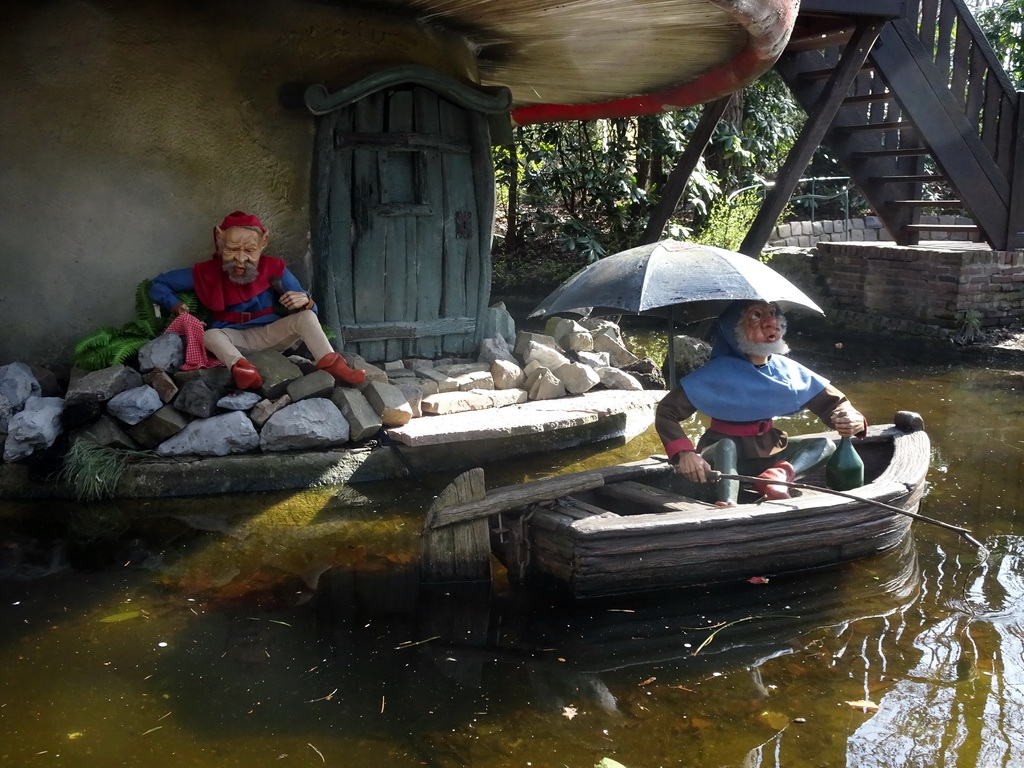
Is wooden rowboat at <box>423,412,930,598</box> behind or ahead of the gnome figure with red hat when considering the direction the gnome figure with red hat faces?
ahead

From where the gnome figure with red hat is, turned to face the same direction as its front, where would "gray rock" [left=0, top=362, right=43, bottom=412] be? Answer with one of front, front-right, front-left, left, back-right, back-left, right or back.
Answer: right

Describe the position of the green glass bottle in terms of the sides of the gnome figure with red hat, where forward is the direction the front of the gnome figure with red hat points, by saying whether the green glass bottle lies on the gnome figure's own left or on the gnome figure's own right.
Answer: on the gnome figure's own left

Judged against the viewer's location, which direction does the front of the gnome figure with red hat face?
facing the viewer

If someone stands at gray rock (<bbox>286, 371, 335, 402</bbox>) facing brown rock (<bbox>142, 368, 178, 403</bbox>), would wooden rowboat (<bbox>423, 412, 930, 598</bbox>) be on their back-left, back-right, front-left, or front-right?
back-left

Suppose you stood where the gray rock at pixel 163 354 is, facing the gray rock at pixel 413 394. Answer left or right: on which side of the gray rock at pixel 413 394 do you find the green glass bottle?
right

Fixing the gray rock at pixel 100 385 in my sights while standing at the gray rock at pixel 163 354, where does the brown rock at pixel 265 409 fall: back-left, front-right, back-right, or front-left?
back-left

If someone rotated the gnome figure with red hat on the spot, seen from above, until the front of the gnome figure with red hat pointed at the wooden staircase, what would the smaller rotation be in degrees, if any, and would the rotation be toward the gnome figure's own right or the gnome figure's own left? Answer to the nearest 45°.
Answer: approximately 90° to the gnome figure's own left

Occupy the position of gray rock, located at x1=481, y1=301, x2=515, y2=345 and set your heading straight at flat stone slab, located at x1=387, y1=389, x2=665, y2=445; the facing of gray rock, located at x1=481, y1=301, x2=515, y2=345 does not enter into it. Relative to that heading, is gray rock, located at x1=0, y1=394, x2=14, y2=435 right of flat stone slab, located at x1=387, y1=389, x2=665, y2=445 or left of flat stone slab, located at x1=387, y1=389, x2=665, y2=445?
right

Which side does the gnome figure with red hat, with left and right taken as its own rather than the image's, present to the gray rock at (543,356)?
left

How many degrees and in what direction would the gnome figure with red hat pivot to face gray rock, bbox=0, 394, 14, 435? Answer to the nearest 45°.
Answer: approximately 90° to its right

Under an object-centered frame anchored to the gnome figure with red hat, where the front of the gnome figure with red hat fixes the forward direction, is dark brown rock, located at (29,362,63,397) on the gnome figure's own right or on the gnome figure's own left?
on the gnome figure's own right

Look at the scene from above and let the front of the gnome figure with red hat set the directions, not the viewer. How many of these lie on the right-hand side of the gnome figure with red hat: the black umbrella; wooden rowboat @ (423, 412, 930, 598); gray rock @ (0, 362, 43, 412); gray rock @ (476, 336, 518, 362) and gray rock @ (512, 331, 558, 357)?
1

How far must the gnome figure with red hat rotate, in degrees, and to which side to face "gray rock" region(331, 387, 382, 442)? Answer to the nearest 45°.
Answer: approximately 45° to its left

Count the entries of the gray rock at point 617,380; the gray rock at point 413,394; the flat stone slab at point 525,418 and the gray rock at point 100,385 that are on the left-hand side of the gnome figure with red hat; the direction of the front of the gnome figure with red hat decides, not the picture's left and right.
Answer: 3
